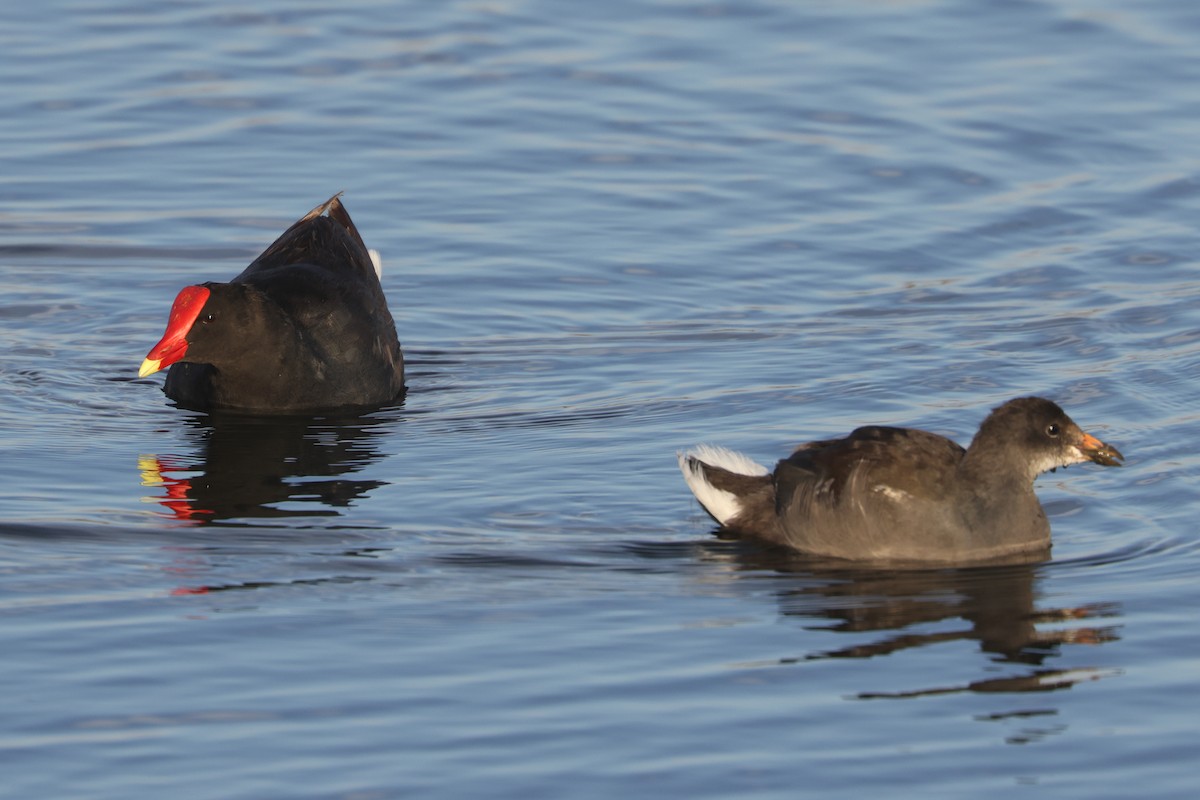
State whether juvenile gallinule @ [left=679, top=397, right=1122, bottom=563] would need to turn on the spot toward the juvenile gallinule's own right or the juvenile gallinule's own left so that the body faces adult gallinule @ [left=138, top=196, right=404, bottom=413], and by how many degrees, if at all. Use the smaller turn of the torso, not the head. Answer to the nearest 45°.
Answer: approximately 135° to the juvenile gallinule's own left

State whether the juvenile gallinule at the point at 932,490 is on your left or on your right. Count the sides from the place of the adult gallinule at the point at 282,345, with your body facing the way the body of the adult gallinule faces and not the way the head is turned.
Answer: on your left

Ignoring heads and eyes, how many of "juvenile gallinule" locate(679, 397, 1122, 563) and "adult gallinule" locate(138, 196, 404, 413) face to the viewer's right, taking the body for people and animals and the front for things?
1

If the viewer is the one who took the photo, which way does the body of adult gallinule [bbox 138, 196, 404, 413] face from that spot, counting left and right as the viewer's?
facing the viewer and to the left of the viewer

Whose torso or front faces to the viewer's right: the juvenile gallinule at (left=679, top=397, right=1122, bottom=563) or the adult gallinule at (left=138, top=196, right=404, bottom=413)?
the juvenile gallinule

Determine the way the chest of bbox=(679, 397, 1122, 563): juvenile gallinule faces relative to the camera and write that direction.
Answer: to the viewer's right
